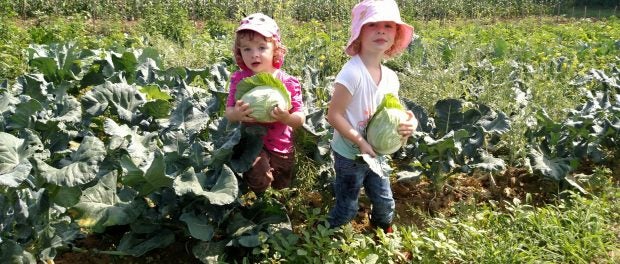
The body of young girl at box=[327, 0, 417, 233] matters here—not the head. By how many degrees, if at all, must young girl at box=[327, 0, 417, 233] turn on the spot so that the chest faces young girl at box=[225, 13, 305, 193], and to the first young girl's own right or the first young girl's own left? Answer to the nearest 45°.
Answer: approximately 135° to the first young girl's own right

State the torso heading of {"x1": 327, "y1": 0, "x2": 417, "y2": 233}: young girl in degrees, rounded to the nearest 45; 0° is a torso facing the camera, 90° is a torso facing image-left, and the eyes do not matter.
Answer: approximately 315°
